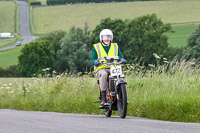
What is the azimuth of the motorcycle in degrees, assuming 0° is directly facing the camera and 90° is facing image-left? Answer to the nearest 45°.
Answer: approximately 0°
